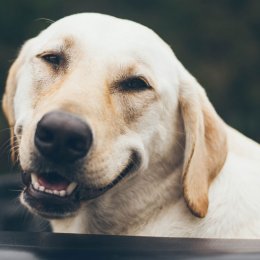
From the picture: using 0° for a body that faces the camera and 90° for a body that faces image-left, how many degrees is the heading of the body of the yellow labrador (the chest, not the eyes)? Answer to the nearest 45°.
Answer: approximately 45°
